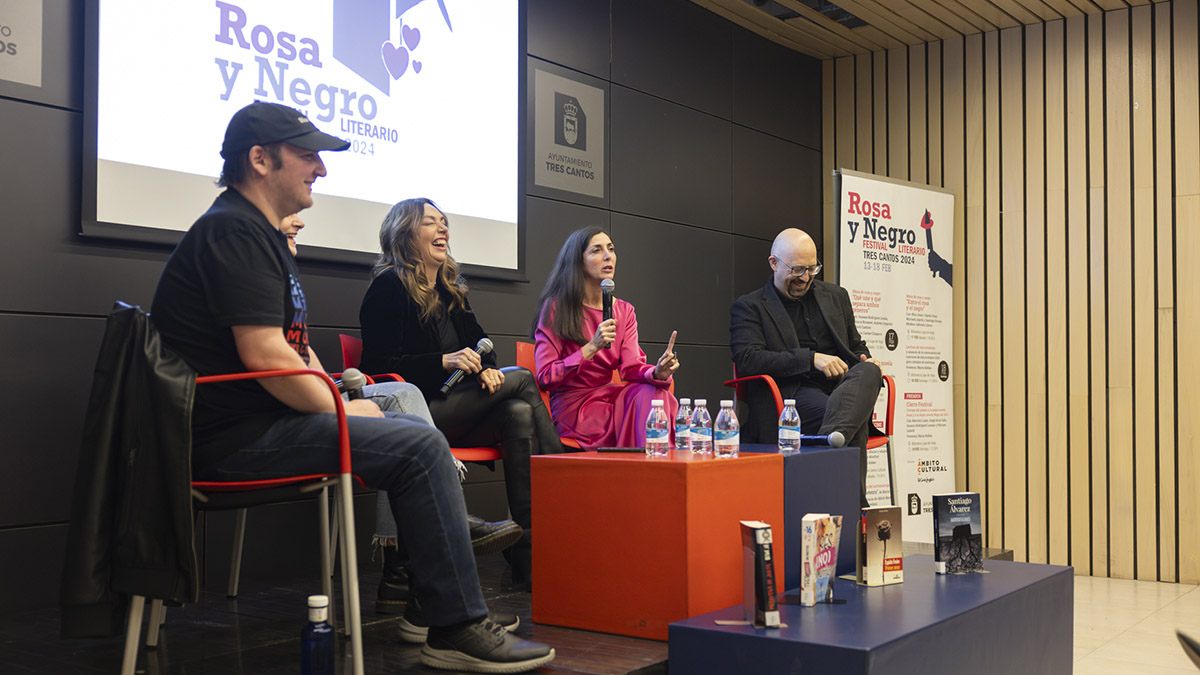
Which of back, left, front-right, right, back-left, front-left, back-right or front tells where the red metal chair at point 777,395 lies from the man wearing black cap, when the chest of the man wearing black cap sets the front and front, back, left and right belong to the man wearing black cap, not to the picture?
front-left

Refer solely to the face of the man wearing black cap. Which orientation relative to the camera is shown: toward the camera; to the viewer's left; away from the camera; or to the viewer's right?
to the viewer's right

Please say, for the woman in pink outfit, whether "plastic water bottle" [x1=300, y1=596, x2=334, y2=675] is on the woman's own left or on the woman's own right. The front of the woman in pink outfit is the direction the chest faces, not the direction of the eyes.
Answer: on the woman's own right

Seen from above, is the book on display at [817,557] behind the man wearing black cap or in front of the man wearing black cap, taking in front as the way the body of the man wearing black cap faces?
in front

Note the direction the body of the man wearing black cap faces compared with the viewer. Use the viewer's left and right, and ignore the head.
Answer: facing to the right of the viewer

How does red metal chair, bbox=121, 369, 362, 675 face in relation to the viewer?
to the viewer's right

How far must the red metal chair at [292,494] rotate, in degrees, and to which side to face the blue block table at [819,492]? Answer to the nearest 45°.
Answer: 0° — it already faces it

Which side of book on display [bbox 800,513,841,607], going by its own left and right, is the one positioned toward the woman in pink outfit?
back

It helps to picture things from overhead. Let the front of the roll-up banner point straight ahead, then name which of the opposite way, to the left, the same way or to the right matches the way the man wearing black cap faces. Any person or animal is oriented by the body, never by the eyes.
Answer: to the left

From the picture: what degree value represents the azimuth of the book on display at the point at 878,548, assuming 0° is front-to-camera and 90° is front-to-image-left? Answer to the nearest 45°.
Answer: approximately 315°
